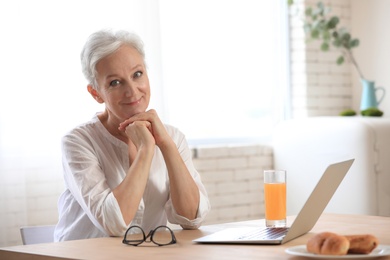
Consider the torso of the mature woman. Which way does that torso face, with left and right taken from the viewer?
facing the viewer and to the right of the viewer

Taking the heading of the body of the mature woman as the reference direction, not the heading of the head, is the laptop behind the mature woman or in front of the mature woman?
in front

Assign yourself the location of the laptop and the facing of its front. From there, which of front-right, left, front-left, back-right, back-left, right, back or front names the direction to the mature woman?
front-right

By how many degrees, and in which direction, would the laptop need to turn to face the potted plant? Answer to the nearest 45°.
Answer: approximately 90° to its right

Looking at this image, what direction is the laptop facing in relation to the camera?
to the viewer's left

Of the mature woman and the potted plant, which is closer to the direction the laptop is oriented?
the mature woman

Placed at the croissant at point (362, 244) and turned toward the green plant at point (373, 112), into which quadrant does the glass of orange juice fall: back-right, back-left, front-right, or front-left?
front-left

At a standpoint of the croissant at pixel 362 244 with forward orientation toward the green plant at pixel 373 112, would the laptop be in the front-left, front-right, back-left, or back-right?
front-left

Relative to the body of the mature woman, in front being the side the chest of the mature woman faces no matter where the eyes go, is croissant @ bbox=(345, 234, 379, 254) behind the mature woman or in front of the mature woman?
in front

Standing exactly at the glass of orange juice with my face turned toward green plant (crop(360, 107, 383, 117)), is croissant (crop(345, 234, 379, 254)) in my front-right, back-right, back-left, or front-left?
back-right

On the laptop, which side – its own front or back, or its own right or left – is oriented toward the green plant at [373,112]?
right

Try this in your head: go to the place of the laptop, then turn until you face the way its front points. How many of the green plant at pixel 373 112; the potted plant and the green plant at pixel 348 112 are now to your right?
3

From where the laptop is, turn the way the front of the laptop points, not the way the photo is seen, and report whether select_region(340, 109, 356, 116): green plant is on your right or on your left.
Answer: on your right

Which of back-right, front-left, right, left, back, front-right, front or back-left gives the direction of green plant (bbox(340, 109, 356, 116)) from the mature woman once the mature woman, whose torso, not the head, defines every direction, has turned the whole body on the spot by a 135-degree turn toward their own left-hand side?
front-right

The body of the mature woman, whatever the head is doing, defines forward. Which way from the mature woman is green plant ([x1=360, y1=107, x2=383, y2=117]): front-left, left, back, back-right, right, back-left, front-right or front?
left
